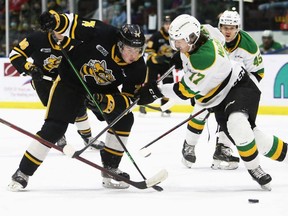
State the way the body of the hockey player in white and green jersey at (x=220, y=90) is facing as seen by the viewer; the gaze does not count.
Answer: to the viewer's left

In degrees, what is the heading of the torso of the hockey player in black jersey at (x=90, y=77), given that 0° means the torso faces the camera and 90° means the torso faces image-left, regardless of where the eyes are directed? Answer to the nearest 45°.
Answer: approximately 315°

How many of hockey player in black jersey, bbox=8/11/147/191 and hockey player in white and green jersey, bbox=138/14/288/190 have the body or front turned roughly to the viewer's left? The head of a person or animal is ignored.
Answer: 1

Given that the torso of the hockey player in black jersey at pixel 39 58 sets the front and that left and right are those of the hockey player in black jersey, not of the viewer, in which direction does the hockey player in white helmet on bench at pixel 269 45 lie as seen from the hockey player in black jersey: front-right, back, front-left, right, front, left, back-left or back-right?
left

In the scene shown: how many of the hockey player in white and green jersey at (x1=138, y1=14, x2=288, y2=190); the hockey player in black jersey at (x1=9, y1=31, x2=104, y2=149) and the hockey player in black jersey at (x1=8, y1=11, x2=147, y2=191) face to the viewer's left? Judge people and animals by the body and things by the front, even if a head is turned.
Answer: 1

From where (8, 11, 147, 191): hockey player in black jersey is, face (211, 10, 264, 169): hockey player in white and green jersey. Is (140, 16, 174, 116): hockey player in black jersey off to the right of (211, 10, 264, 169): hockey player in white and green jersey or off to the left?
left

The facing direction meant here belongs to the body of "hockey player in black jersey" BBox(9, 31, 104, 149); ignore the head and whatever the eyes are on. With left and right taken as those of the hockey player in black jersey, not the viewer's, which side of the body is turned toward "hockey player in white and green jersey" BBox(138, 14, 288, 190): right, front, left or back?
front

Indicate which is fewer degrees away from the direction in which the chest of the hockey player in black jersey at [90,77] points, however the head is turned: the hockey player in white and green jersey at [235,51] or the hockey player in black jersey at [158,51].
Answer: the hockey player in white and green jersey

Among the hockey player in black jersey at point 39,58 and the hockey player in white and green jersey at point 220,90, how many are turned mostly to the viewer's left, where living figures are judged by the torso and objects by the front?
1

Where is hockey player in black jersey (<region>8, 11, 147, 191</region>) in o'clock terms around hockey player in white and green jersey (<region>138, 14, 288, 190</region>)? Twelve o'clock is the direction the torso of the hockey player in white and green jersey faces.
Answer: The hockey player in black jersey is roughly at 12 o'clock from the hockey player in white and green jersey.

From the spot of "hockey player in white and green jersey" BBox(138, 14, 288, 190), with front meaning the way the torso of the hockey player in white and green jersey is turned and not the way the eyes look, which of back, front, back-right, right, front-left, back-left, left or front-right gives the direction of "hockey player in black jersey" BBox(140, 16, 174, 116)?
right

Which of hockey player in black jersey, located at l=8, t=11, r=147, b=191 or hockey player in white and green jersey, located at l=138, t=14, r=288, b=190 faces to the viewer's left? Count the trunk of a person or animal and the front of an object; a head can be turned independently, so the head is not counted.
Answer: the hockey player in white and green jersey

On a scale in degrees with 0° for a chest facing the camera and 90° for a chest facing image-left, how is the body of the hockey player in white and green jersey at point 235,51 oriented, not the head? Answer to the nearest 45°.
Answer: approximately 45°

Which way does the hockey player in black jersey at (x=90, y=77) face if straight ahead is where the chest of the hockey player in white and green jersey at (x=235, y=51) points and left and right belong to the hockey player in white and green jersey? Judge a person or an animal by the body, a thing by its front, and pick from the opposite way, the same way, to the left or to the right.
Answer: to the left

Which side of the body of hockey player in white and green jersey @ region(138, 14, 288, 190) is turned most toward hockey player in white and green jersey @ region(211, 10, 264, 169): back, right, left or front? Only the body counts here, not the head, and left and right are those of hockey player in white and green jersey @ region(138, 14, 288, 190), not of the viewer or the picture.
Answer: right

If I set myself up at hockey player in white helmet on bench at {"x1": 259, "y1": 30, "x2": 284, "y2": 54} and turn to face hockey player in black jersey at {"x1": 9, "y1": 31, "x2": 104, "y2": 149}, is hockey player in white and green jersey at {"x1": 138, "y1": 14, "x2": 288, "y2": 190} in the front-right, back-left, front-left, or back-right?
front-left

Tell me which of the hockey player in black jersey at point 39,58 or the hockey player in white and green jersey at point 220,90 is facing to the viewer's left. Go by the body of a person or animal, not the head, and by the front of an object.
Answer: the hockey player in white and green jersey
